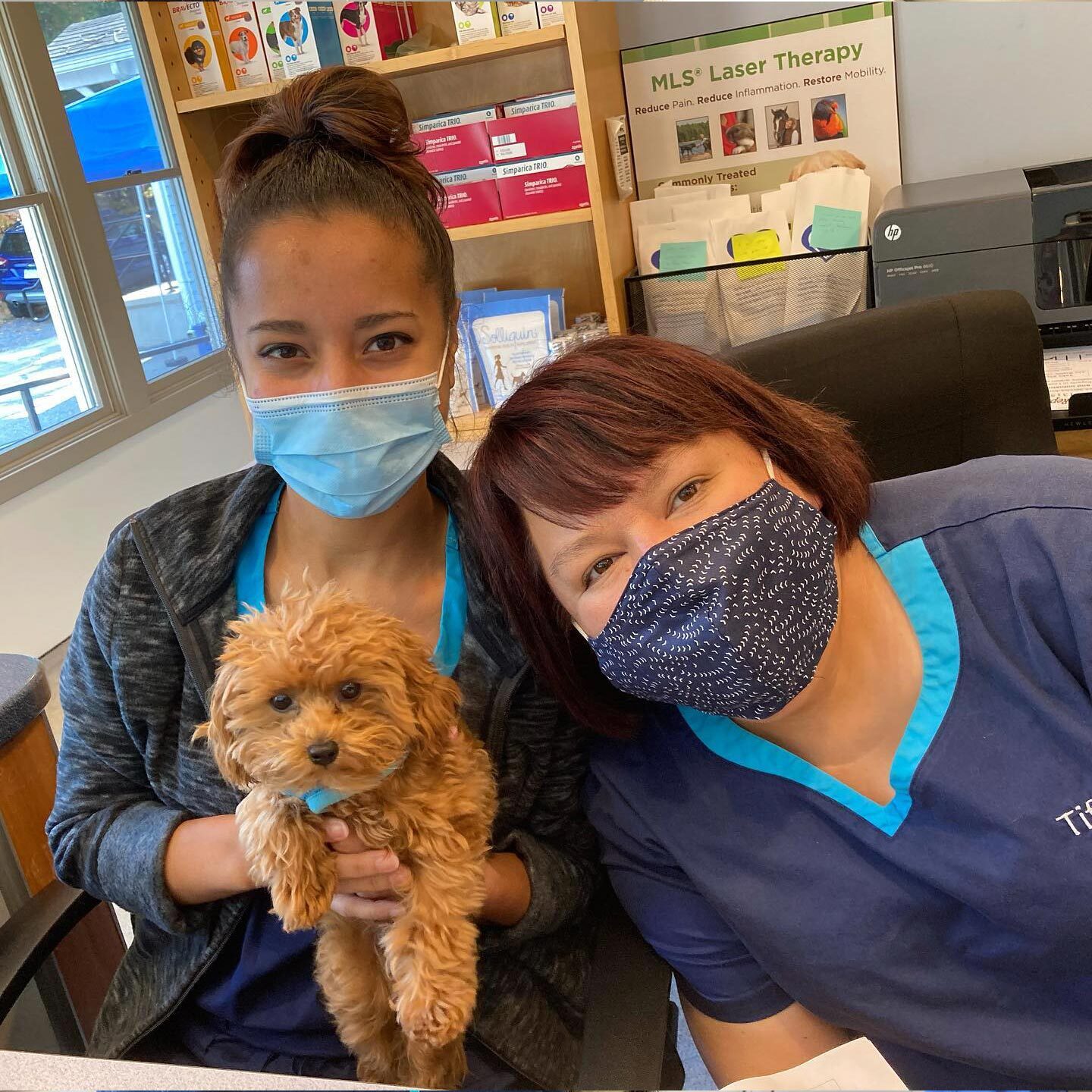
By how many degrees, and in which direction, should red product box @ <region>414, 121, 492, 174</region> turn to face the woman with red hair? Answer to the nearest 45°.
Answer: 0° — it already faces them

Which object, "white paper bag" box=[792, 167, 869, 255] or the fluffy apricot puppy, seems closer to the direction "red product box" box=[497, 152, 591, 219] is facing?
the fluffy apricot puppy

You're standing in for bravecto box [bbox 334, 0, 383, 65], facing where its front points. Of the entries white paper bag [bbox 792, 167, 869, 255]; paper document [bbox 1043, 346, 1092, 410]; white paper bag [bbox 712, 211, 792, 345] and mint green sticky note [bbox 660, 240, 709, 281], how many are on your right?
0

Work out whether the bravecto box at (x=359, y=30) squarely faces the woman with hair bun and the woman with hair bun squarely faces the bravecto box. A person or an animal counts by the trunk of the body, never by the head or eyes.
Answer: no

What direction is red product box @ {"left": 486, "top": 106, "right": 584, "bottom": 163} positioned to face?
toward the camera

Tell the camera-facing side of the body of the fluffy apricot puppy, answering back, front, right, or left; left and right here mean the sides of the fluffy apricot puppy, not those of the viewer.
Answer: front

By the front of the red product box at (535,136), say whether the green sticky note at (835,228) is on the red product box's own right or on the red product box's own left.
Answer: on the red product box's own left

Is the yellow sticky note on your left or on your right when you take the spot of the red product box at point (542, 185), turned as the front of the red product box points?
on your left

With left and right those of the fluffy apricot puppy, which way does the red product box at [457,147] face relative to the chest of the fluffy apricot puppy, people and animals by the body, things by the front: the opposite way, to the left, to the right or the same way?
the same way

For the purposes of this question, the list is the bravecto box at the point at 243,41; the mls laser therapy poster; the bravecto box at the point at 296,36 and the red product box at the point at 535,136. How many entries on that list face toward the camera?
4

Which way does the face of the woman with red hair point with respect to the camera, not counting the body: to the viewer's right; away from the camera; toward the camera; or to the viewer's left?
toward the camera

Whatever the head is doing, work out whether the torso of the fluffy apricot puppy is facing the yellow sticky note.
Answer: no

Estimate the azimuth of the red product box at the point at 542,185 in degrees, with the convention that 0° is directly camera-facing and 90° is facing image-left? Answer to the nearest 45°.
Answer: approximately 0°

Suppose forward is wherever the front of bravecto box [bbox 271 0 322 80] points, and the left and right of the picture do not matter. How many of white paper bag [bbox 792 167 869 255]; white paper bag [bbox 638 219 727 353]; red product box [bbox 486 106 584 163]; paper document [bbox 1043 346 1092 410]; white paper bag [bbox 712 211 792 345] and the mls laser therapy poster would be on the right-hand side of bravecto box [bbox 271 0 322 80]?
0

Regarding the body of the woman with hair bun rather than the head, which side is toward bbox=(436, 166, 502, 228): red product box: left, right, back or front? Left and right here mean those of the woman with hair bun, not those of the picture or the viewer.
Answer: back

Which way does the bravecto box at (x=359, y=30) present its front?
toward the camera

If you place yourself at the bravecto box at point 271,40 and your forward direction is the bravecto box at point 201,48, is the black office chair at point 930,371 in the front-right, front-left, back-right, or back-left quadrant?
back-left
